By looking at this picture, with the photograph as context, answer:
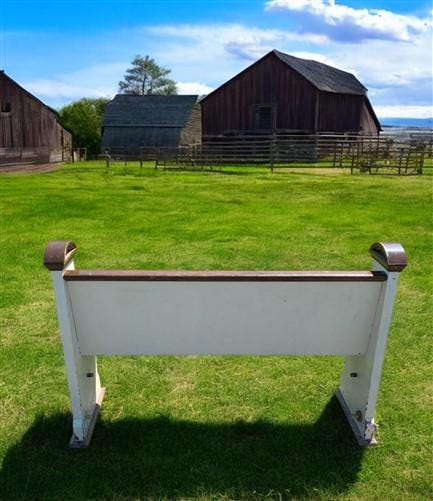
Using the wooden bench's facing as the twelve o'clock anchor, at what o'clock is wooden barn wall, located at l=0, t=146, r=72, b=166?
The wooden barn wall is roughly at 11 o'clock from the wooden bench.

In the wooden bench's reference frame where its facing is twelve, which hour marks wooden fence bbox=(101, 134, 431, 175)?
The wooden fence is roughly at 12 o'clock from the wooden bench.

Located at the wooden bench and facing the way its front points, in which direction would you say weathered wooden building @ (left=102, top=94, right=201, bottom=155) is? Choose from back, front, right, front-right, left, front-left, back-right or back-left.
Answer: front

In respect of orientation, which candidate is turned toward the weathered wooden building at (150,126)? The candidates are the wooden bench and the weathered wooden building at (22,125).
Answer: the wooden bench

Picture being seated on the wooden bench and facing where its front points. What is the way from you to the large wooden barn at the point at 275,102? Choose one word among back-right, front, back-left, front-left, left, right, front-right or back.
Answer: front

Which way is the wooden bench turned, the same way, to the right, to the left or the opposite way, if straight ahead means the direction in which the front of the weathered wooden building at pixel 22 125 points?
the opposite way

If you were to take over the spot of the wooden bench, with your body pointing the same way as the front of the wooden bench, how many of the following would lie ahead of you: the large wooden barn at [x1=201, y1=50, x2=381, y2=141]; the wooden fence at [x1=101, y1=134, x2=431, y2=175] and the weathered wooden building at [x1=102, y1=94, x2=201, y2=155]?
3

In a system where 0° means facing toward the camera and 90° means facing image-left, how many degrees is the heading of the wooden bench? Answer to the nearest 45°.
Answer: approximately 180°

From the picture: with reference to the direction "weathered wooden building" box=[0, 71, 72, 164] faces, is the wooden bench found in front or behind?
in front
